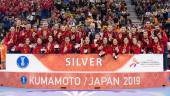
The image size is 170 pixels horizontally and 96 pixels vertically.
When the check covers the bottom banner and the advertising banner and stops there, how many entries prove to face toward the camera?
2

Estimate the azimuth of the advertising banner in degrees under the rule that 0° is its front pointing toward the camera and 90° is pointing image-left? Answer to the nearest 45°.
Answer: approximately 0°

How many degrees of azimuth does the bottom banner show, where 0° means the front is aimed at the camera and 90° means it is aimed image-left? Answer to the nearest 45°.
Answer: approximately 0°
